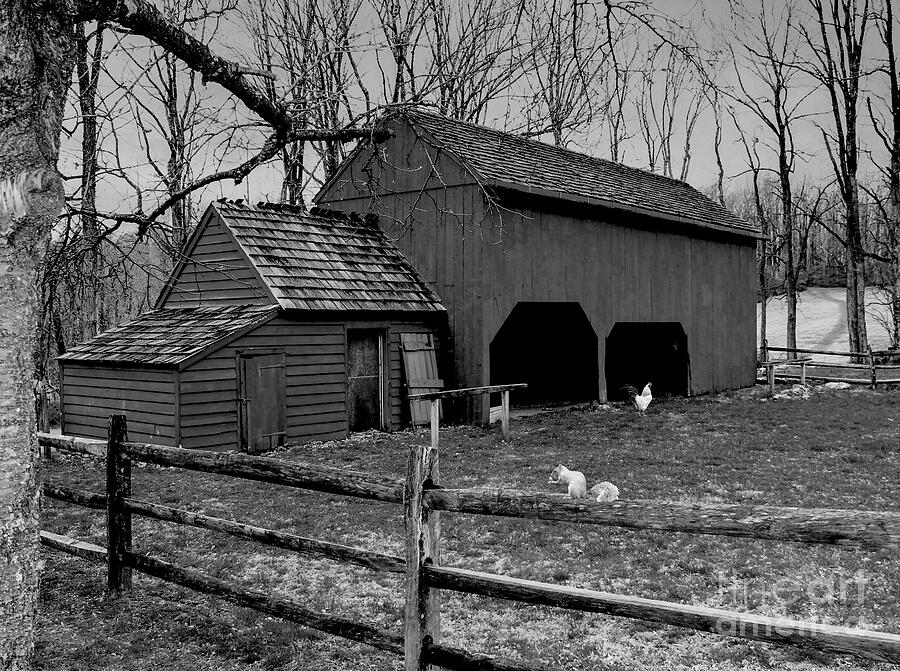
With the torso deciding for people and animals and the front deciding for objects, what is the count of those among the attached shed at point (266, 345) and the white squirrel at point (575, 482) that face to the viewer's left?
1

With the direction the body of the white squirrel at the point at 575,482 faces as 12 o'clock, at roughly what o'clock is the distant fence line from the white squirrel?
The distant fence line is roughly at 4 o'clock from the white squirrel.

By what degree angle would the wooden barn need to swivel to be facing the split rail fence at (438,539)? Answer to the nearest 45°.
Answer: approximately 45° to its right

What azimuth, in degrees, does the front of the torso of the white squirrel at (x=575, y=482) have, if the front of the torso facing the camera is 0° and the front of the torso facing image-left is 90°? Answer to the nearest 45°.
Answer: approximately 90°

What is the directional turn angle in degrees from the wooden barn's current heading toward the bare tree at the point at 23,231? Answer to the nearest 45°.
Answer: approximately 45° to its right

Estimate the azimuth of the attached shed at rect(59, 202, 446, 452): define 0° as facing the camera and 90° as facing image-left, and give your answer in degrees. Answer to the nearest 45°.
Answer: approximately 315°

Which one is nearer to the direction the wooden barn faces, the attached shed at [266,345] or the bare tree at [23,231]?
the bare tree

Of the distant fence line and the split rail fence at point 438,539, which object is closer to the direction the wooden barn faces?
the split rail fence

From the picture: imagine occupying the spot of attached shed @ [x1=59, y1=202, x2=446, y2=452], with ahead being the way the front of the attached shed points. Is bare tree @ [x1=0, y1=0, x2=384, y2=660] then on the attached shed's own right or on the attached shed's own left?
on the attached shed's own right
